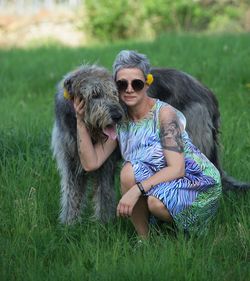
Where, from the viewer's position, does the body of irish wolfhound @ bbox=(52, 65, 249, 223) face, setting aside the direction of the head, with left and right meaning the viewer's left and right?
facing the viewer and to the left of the viewer

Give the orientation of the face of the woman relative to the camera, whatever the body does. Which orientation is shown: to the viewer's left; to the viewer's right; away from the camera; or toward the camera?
toward the camera

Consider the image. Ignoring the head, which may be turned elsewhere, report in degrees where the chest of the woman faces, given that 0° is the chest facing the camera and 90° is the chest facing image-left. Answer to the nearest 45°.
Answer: approximately 45°
